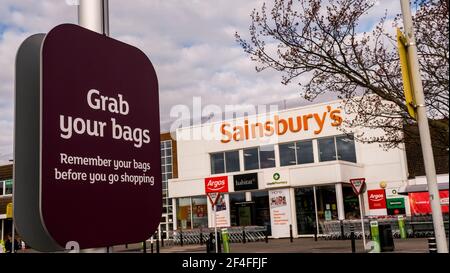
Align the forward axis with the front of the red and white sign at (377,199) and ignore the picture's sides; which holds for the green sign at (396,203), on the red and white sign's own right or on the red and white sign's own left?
on the red and white sign's own left

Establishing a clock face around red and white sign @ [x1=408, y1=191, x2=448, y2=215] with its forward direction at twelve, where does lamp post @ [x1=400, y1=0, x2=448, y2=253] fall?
The lamp post is roughly at 12 o'clock from the red and white sign.

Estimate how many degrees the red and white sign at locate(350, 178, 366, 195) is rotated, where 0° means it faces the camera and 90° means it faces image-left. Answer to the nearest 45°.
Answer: approximately 0°

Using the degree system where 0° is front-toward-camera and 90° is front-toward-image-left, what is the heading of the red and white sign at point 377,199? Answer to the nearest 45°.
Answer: approximately 0°

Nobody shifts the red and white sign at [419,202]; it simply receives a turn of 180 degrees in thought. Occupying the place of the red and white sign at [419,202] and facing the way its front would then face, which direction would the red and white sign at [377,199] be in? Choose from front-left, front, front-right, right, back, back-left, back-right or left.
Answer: front-left

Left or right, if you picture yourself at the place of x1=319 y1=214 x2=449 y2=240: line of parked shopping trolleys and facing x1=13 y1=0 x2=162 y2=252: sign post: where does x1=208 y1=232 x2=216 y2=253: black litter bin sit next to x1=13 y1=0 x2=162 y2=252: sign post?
right
